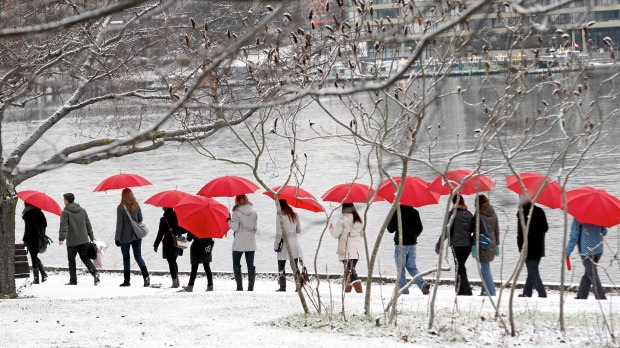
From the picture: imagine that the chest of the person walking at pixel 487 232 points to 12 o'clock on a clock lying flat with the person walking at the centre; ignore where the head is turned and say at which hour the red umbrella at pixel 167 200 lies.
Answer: The red umbrella is roughly at 11 o'clock from the person walking.

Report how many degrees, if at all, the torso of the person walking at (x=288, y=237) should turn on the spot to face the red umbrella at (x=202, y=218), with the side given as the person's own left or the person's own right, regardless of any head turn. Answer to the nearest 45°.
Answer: approximately 45° to the person's own left

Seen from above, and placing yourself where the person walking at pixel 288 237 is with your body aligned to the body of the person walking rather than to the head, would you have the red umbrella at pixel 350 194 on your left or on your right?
on your right

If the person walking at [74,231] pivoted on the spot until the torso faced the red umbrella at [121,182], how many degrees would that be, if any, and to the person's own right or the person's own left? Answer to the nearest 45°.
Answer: approximately 135° to the person's own right

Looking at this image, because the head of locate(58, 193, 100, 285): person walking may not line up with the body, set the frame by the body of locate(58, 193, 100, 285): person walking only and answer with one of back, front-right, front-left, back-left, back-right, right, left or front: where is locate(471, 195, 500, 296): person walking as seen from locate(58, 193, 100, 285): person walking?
back

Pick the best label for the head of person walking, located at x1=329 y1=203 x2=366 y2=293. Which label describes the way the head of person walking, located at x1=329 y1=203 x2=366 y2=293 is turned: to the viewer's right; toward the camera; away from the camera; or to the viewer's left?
away from the camera

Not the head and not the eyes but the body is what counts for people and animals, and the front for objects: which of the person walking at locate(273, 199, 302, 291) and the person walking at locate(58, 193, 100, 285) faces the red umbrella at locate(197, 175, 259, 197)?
the person walking at locate(273, 199, 302, 291)

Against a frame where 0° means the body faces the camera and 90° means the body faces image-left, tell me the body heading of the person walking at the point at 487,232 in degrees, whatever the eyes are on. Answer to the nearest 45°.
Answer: approximately 135°
